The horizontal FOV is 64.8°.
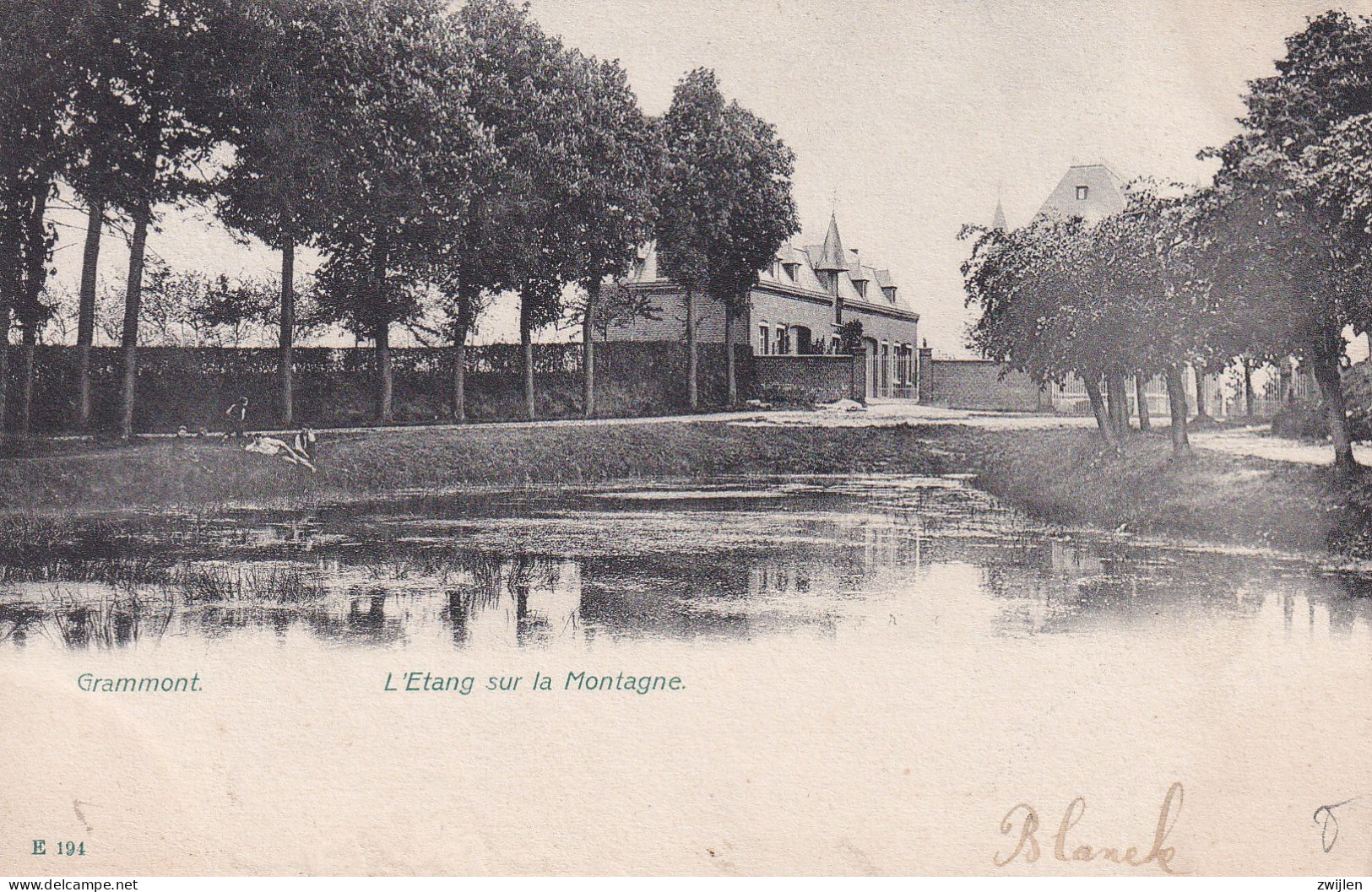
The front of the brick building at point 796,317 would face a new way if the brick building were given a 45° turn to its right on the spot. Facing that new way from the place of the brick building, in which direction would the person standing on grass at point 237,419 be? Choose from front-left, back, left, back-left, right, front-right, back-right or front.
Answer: front-right

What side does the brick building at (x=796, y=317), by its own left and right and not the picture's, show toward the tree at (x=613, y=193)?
right

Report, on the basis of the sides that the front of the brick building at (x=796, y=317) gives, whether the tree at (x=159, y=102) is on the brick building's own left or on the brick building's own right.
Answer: on the brick building's own right

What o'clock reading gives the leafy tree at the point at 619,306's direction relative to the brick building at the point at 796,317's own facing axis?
The leafy tree is roughly at 3 o'clock from the brick building.

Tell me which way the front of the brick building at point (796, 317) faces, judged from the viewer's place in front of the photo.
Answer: facing the viewer and to the right of the viewer

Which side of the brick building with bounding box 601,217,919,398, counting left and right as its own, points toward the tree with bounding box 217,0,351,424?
right

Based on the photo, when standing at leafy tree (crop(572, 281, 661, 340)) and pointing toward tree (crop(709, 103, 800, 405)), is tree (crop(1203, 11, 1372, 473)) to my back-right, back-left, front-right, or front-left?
front-right
